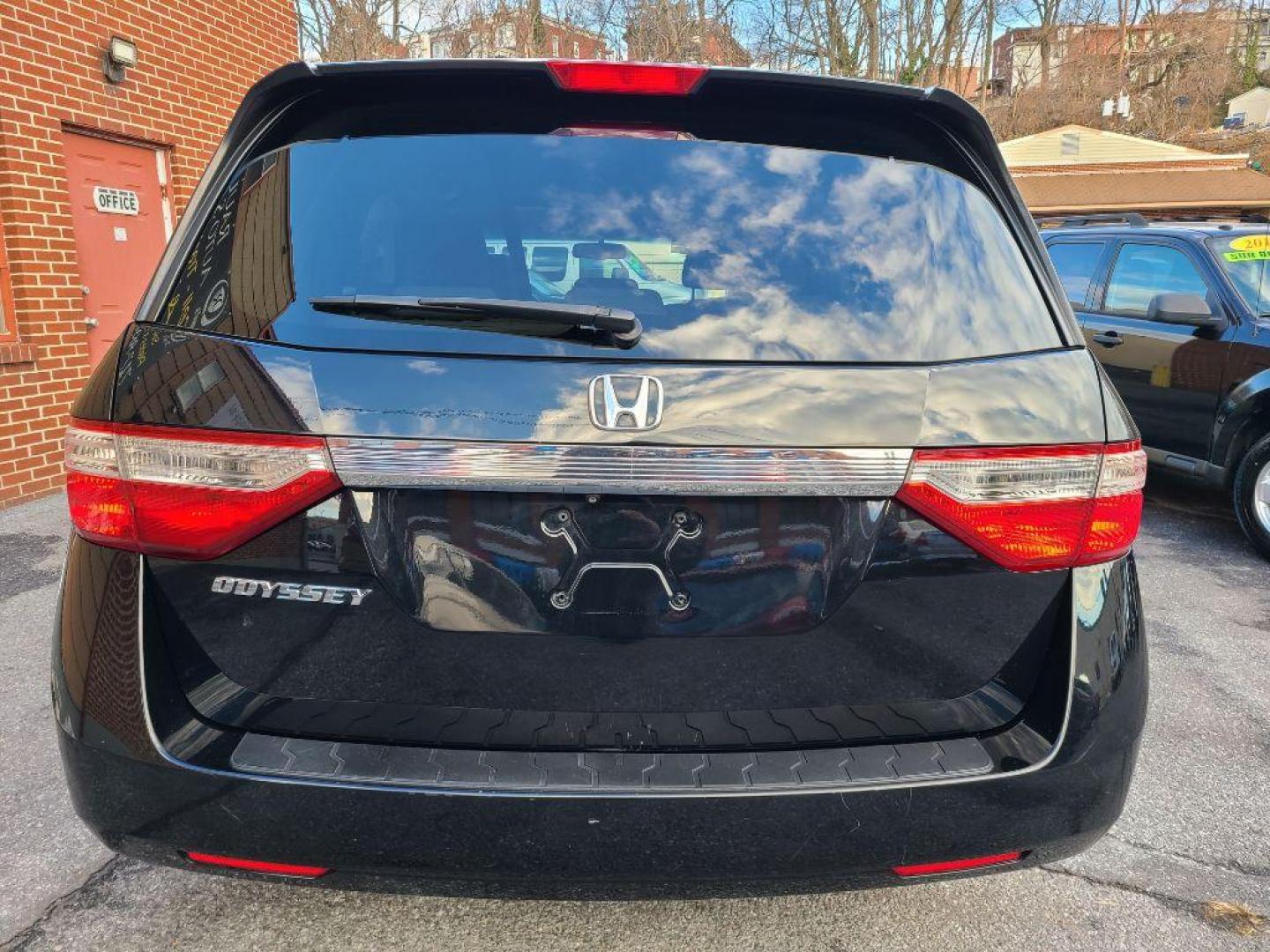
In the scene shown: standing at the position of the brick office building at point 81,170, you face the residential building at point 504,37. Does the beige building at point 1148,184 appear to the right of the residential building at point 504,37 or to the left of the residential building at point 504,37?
right

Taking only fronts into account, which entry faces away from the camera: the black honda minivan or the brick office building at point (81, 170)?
the black honda minivan

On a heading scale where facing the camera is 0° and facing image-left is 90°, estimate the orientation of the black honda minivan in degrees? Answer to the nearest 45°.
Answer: approximately 180°

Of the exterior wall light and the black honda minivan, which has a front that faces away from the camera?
the black honda minivan

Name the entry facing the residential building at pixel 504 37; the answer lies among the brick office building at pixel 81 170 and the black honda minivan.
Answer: the black honda minivan

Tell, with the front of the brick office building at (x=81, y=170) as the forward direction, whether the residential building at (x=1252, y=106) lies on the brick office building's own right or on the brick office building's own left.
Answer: on the brick office building's own left

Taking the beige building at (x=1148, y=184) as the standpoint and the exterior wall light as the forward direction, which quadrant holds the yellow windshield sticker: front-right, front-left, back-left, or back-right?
front-left

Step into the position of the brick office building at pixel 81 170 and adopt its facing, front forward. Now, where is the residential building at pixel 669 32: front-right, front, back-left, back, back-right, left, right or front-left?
left

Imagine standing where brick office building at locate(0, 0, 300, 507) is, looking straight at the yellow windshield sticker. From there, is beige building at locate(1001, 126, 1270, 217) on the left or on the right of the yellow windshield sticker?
left

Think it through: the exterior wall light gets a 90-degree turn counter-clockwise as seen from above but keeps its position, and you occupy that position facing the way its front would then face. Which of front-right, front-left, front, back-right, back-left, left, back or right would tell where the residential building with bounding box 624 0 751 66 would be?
front

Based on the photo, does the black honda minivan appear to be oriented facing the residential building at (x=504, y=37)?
yes

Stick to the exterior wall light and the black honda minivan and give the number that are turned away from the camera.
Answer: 1

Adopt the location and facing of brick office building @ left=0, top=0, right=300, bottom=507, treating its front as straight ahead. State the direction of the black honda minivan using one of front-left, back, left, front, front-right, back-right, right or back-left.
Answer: front-right

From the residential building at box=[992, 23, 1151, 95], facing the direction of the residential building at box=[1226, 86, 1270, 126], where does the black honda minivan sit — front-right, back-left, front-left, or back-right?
back-right

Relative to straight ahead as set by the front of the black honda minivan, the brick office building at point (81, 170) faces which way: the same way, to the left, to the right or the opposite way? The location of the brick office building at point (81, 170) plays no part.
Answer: to the right

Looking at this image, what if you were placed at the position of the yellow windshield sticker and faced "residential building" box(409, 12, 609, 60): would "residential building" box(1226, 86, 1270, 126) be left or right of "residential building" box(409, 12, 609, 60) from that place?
right

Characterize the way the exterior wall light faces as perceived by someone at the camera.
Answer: facing the viewer and to the right of the viewer

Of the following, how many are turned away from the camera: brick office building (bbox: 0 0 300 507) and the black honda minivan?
1

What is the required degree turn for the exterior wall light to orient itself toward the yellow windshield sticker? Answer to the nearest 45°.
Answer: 0° — it already faces it

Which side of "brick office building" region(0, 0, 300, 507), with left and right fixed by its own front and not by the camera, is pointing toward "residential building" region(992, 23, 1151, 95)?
left
